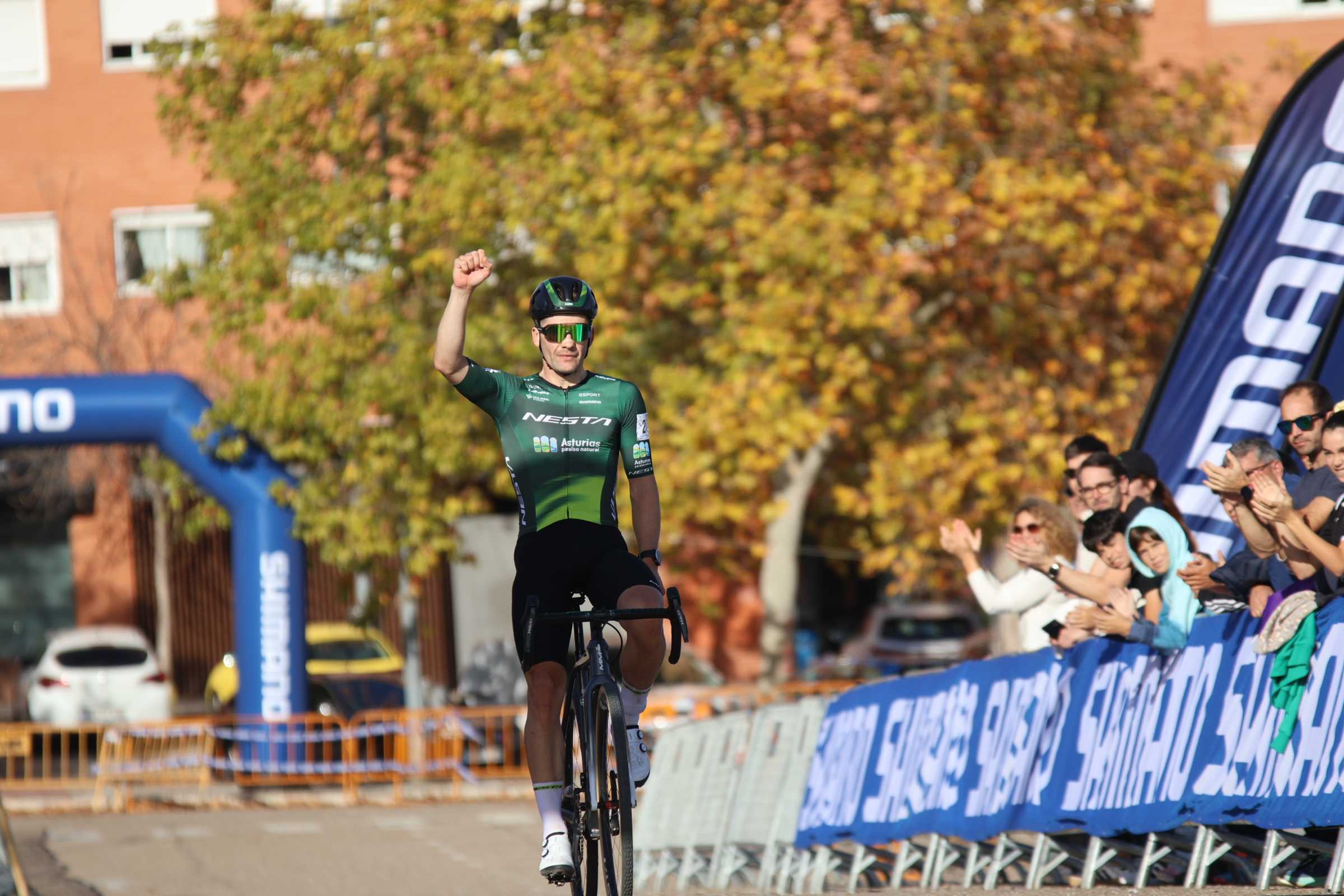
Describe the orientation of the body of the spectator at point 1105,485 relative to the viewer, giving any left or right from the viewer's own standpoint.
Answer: facing the viewer and to the left of the viewer

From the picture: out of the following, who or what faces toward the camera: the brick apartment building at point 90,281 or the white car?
the brick apartment building

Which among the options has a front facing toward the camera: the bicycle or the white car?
the bicycle

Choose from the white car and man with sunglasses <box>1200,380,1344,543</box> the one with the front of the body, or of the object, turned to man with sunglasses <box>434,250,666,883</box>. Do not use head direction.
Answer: man with sunglasses <box>1200,380,1344,543</box>

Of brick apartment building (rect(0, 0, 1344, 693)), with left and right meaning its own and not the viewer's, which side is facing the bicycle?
front

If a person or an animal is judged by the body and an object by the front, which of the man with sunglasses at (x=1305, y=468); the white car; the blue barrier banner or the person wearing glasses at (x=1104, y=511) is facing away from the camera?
the white car

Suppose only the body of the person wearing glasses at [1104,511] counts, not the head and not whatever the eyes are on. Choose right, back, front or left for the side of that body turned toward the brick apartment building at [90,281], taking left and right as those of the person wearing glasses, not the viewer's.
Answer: right

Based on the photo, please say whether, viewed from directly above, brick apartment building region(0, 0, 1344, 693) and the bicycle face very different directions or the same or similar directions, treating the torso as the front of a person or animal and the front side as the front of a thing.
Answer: same or similar directions

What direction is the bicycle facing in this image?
toward the camera

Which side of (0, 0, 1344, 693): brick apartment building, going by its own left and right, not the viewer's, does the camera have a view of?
front

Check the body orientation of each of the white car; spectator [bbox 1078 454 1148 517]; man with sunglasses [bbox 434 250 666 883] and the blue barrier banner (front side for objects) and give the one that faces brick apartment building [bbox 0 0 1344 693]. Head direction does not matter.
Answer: the white car

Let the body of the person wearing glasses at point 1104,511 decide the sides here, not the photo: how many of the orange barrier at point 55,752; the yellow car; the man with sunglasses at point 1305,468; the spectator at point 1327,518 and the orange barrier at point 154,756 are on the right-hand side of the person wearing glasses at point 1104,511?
3

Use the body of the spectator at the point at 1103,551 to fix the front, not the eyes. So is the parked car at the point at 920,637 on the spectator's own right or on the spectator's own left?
on the spectator's own right

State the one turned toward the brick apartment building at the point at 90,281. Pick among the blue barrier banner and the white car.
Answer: the white car

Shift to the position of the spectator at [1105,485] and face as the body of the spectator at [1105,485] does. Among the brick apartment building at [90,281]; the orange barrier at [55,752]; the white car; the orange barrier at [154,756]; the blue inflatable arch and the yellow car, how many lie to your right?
6

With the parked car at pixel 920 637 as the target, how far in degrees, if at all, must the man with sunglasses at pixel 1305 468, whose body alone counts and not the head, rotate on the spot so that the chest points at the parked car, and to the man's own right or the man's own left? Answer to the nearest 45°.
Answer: approximately 135° to the man's own right
